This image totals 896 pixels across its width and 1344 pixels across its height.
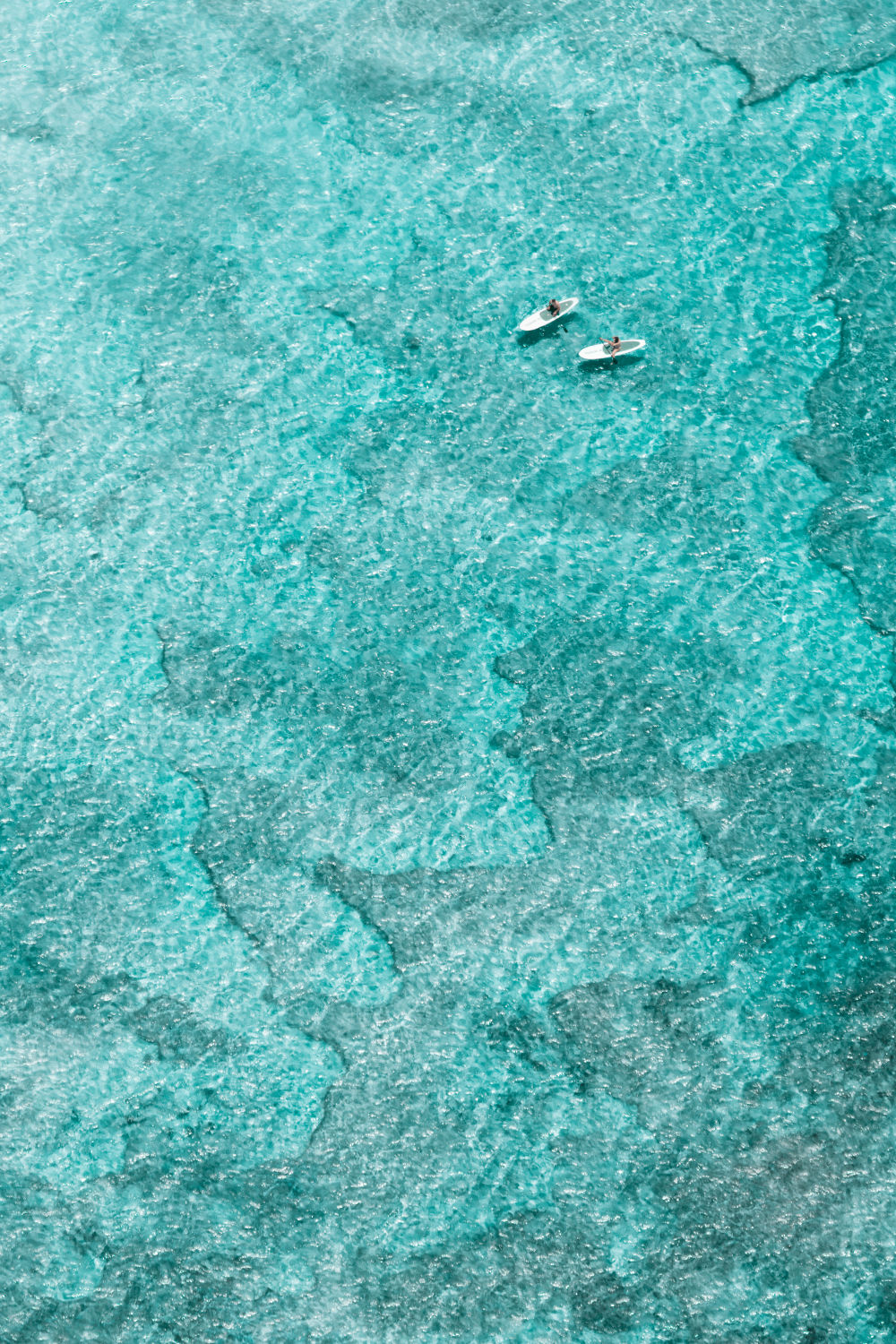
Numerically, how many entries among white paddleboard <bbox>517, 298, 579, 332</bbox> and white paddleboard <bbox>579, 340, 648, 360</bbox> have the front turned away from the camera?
0
